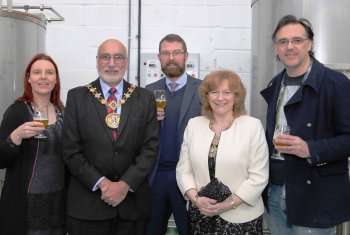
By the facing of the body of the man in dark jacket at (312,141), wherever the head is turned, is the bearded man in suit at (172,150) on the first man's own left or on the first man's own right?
on the first man's own right

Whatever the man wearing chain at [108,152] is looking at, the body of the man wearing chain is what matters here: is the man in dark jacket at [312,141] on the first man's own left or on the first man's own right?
on the first man's own left

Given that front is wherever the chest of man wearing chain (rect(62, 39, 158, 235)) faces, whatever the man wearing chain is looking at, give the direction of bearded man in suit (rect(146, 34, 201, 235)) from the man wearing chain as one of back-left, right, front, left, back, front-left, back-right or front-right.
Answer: back-left

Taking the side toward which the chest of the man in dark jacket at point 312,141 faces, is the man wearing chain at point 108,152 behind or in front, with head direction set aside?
in front

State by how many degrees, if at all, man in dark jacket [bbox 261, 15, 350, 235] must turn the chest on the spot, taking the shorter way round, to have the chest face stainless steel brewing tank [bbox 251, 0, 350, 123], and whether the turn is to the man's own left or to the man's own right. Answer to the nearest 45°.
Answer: approximately 135° to the man's own right

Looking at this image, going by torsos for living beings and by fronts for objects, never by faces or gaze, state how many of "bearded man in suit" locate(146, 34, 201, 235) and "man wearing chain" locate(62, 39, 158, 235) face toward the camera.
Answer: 2

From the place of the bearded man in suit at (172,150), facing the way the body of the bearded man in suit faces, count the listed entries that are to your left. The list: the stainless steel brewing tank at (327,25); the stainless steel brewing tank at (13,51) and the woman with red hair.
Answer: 1

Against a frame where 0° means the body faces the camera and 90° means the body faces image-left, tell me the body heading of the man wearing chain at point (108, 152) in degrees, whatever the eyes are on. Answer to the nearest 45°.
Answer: approximately 0°
